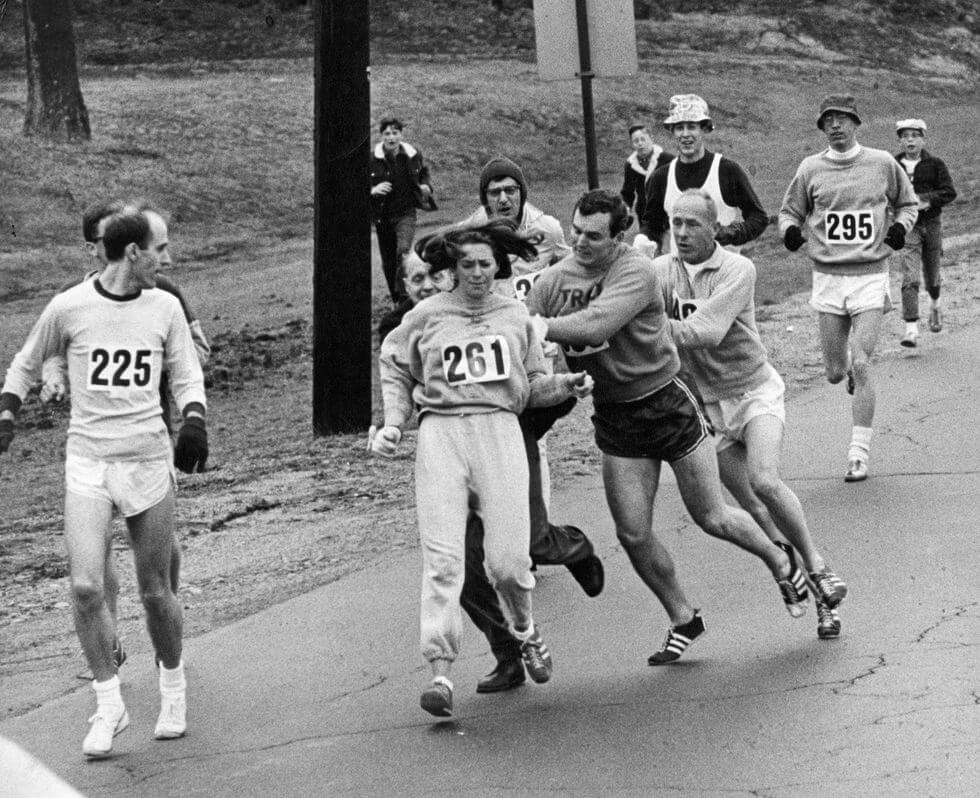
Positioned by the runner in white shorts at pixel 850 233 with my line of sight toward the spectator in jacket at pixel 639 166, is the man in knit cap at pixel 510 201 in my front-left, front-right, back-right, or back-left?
back-left

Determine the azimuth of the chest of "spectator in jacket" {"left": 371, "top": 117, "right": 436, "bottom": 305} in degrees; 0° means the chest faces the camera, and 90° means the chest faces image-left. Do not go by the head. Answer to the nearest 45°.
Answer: approximately 0°

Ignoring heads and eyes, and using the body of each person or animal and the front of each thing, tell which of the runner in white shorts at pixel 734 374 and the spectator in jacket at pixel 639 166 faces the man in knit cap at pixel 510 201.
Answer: the spectator in jacket

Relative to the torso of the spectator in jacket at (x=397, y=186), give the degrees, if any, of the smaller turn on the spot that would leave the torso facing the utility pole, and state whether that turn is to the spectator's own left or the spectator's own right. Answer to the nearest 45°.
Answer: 0° — they already face it

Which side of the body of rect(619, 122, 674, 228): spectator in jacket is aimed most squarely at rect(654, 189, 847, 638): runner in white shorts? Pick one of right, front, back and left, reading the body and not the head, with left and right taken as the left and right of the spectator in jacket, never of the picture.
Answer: front

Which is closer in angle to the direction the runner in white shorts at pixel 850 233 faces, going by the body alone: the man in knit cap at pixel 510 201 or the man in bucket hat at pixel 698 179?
the man in knit cap

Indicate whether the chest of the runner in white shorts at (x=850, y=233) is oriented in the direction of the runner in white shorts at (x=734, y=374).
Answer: yes
